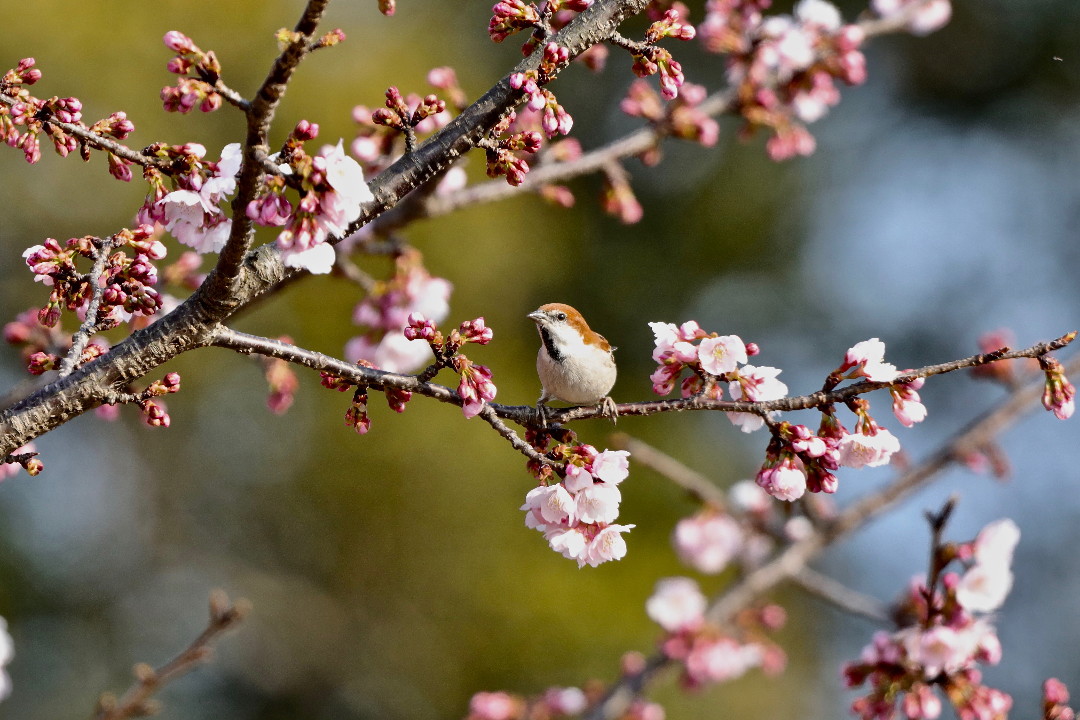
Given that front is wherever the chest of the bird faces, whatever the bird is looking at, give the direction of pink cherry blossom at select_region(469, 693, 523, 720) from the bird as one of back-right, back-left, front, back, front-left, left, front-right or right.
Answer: back-right

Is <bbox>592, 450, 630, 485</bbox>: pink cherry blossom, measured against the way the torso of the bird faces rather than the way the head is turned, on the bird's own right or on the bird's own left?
on the bird's own left

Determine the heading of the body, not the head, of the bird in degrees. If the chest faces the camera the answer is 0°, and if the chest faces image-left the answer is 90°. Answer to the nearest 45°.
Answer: approximately 45°

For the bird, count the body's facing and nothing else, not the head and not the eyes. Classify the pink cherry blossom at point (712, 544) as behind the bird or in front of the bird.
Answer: behind

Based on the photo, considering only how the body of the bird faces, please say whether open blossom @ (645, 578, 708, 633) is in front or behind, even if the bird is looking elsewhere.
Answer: behind
